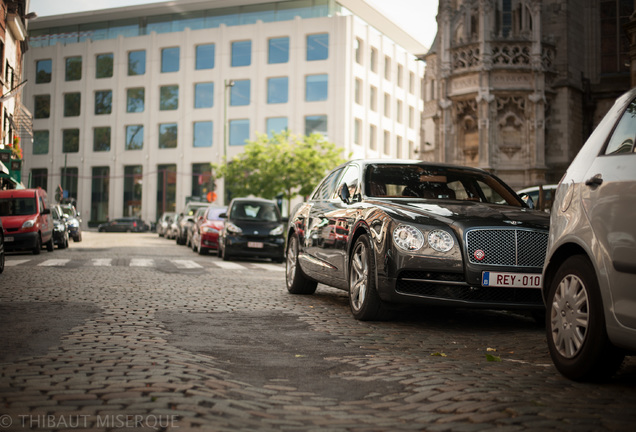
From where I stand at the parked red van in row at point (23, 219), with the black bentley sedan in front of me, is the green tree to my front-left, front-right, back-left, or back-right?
back-left

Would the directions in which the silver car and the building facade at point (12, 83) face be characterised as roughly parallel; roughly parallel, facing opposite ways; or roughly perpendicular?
roughly perpendicular

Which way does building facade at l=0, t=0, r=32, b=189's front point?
to the viewer's right

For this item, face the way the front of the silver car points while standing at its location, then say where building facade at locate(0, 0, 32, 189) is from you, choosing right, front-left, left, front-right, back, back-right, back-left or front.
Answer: back

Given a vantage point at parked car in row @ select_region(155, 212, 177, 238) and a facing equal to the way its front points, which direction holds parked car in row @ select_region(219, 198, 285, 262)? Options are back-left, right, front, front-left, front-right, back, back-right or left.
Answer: front-left

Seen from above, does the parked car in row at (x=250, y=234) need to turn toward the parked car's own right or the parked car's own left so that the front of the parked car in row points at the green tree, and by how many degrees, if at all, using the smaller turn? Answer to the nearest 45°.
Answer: approximately 180°

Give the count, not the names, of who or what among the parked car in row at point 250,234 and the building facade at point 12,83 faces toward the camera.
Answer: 1

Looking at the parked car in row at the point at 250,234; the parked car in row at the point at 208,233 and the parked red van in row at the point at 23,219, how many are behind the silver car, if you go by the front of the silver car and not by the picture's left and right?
3

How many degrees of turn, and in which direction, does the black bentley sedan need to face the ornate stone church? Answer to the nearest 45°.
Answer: approximately 135° to its left

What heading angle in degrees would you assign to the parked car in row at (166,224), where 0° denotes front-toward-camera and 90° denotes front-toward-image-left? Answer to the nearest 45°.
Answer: approximately 45°

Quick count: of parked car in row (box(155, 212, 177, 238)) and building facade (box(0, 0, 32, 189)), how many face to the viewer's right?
1
